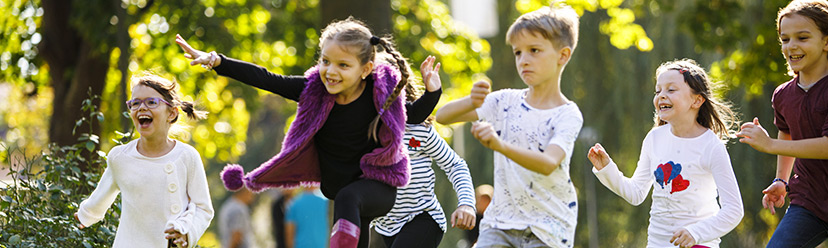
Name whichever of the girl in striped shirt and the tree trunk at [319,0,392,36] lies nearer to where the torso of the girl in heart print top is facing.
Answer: the girl in striped shirt

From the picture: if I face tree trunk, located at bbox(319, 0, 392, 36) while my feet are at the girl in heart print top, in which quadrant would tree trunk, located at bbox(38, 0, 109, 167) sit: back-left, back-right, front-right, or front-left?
front-left

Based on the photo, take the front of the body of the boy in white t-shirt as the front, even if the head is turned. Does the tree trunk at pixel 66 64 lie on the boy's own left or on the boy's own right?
on the boy's own right

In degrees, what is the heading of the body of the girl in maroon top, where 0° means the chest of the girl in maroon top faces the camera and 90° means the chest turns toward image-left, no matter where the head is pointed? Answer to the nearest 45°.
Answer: approximately 45°

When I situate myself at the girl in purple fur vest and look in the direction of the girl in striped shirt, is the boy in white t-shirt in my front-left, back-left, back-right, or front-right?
front-right

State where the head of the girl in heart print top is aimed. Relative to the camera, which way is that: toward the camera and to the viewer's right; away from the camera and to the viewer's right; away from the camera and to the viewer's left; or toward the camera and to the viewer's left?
toward the camera and to the viewer's left

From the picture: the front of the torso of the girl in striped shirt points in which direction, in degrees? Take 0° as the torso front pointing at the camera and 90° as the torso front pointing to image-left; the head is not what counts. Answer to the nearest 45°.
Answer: approximately 45°

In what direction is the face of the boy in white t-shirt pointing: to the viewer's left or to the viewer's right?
to the viewer's left

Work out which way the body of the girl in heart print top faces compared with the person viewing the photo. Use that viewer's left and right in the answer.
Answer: facing the viewer and to the left of the viewer

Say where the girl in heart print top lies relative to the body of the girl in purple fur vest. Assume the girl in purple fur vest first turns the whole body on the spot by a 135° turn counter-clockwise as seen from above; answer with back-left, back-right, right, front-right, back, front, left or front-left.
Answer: front
